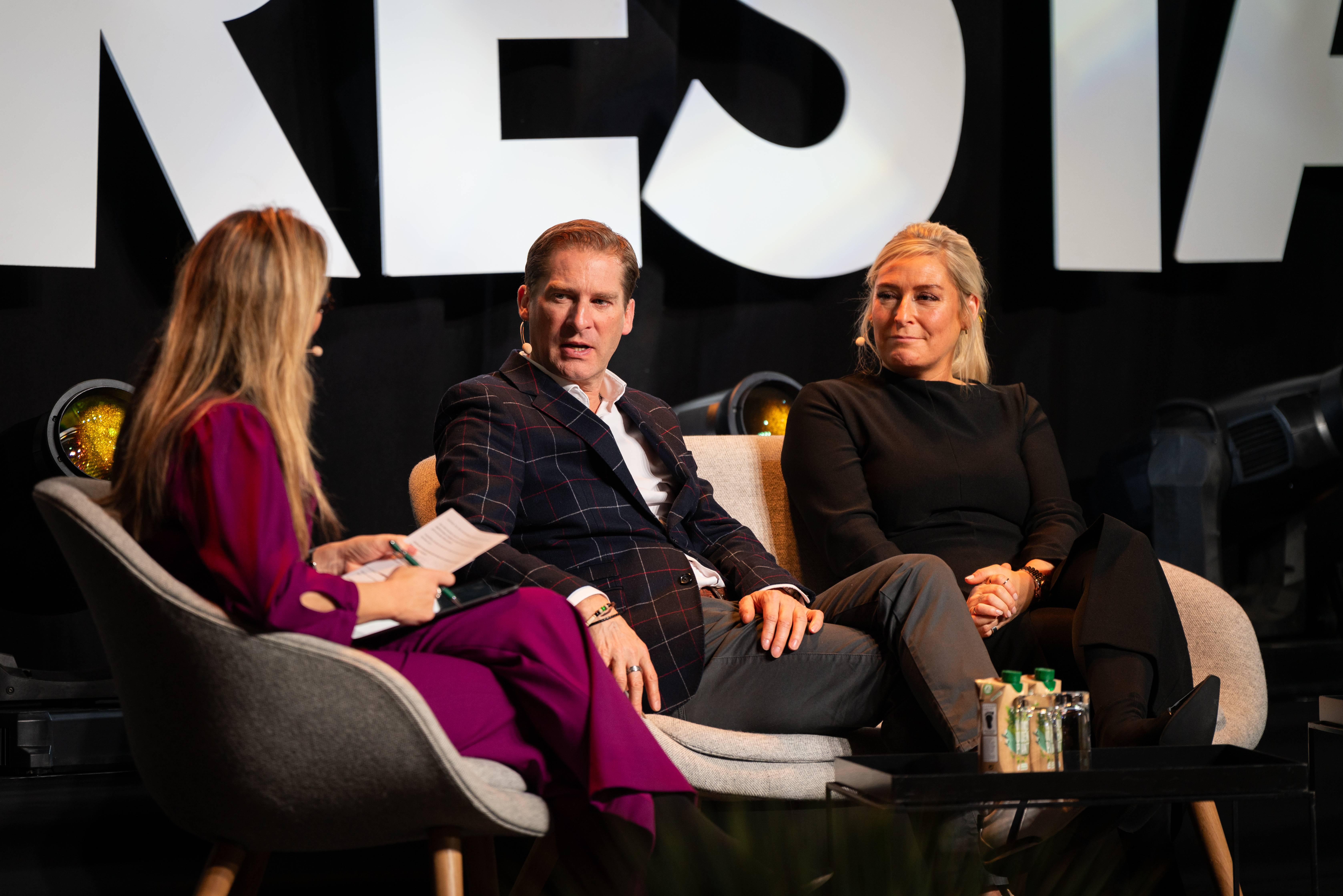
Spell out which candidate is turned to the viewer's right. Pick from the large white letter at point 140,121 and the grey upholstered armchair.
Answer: the grey upholstered armchair

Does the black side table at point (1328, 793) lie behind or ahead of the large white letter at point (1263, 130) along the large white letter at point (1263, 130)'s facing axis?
ahead

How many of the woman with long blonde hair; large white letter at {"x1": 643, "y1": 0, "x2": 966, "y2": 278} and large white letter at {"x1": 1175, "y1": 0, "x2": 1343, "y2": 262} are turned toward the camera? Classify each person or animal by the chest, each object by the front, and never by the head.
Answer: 2

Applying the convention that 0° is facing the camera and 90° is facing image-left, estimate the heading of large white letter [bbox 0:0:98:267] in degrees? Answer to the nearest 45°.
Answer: approximately 0°

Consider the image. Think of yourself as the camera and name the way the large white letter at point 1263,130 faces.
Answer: facing the viewer

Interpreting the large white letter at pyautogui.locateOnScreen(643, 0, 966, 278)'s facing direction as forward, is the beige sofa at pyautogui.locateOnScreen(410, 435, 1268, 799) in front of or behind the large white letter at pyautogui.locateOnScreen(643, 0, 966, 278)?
in front

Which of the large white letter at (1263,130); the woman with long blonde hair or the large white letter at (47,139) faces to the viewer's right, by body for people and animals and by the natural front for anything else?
the woman with long blonde hair

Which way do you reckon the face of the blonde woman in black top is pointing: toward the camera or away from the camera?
toward the camera

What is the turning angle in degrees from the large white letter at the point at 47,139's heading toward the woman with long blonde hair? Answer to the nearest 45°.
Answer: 0° — it already faces them

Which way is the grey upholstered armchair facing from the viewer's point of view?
to the viewer's right

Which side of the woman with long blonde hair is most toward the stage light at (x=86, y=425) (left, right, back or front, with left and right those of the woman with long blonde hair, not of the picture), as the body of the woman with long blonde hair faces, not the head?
left

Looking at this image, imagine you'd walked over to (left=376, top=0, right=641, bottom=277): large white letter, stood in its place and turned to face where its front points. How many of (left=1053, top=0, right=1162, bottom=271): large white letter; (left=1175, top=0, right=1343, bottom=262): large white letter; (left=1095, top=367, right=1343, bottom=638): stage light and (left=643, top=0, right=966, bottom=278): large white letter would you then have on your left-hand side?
4

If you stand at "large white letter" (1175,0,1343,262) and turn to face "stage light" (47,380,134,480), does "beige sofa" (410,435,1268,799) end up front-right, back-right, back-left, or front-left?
front-left
